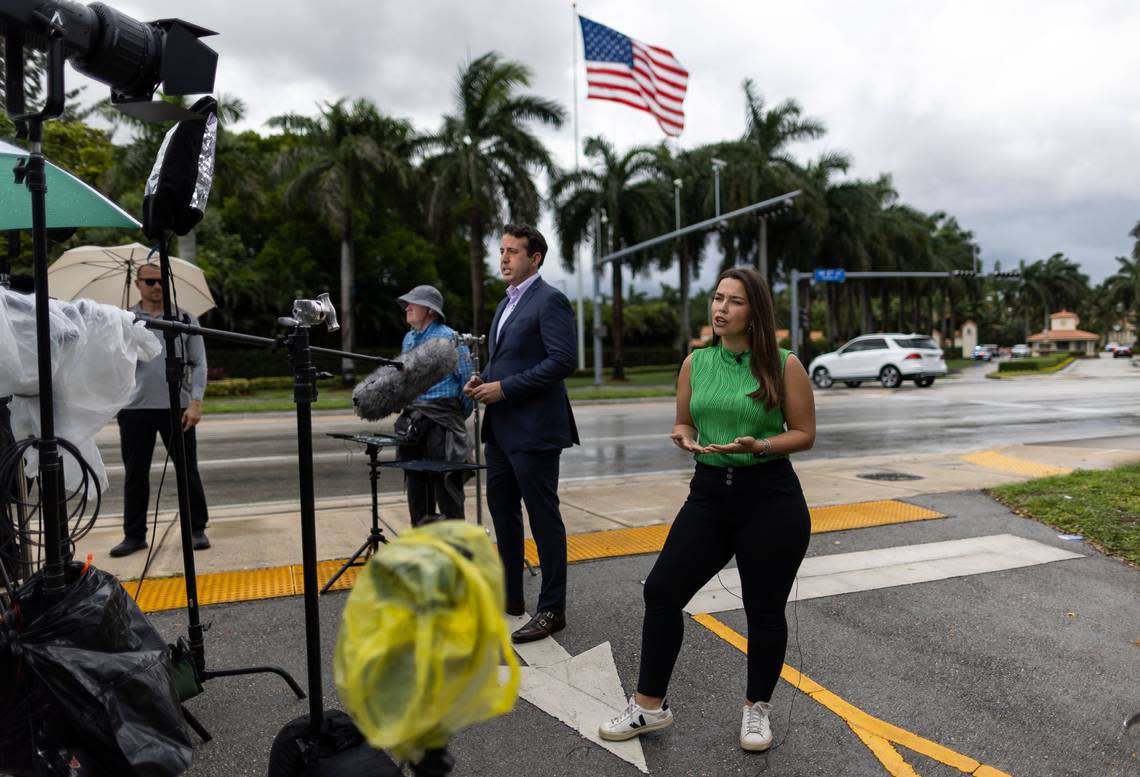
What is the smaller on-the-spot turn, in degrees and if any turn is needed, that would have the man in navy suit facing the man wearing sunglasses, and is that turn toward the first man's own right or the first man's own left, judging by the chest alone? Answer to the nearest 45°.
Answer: approximately 90° to the first man's own right

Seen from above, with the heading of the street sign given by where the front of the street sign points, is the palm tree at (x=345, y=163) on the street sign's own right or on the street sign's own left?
on the street sign's own right

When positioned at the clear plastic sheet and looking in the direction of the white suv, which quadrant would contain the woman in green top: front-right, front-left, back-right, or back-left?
front-right

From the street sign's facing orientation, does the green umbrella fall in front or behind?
in front

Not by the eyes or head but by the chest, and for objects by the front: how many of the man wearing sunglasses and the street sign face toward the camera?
2

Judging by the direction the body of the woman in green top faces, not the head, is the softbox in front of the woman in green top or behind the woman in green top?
in front

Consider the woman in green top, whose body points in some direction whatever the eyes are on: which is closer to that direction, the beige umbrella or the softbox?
the softbox

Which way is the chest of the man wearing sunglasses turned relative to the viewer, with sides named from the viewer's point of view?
facing the viewer

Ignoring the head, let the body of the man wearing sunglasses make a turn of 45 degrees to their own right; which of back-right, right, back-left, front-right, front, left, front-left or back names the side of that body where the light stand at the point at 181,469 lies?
front-left

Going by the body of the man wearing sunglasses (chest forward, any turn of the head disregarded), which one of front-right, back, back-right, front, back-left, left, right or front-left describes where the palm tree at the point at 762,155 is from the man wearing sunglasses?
back-left

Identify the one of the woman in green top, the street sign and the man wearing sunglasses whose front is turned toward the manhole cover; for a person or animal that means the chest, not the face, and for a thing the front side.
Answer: the street sign

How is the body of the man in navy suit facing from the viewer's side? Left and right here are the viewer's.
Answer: facing the viewer and to the left of the viewer

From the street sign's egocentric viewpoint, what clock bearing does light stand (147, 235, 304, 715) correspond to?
The light stand is roughly at 12 o'clock from the street sign.

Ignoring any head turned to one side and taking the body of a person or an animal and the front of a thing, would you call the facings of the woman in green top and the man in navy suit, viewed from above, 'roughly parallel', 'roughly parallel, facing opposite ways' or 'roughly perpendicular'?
roughly parallel

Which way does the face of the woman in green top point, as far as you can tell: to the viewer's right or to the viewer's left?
to the viewer's left

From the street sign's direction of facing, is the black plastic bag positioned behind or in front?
in front
